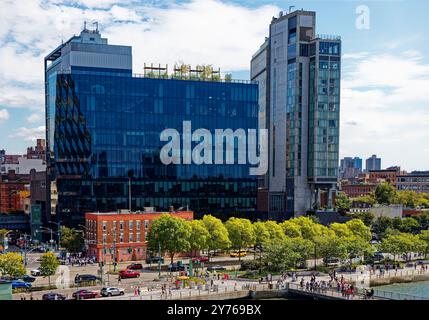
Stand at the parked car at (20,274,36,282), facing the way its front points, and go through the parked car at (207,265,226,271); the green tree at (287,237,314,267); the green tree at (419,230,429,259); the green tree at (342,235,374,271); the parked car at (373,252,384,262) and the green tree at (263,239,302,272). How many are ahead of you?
6

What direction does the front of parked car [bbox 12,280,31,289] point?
to the viewer's right

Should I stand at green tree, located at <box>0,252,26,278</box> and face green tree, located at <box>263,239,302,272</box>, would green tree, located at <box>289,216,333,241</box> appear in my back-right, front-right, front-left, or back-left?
front-left

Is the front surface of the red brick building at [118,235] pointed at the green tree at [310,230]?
no

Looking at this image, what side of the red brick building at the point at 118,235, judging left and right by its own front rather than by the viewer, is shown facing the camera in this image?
front

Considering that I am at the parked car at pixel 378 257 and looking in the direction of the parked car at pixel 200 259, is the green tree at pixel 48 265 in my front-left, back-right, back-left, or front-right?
front-left

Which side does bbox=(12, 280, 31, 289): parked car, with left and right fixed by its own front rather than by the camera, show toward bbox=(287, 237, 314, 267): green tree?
front

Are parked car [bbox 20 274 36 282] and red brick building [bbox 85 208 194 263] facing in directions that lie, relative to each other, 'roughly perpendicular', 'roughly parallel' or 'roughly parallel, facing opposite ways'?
roughly perpendicular

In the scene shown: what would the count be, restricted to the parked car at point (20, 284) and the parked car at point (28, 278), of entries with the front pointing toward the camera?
0

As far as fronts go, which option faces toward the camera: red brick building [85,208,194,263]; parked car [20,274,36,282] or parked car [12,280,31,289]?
the red brick building

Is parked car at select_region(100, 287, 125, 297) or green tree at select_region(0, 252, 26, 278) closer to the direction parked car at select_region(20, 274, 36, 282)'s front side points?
the parked car

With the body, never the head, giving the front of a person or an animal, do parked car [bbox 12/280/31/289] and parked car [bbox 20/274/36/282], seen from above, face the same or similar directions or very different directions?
same or similar directions
